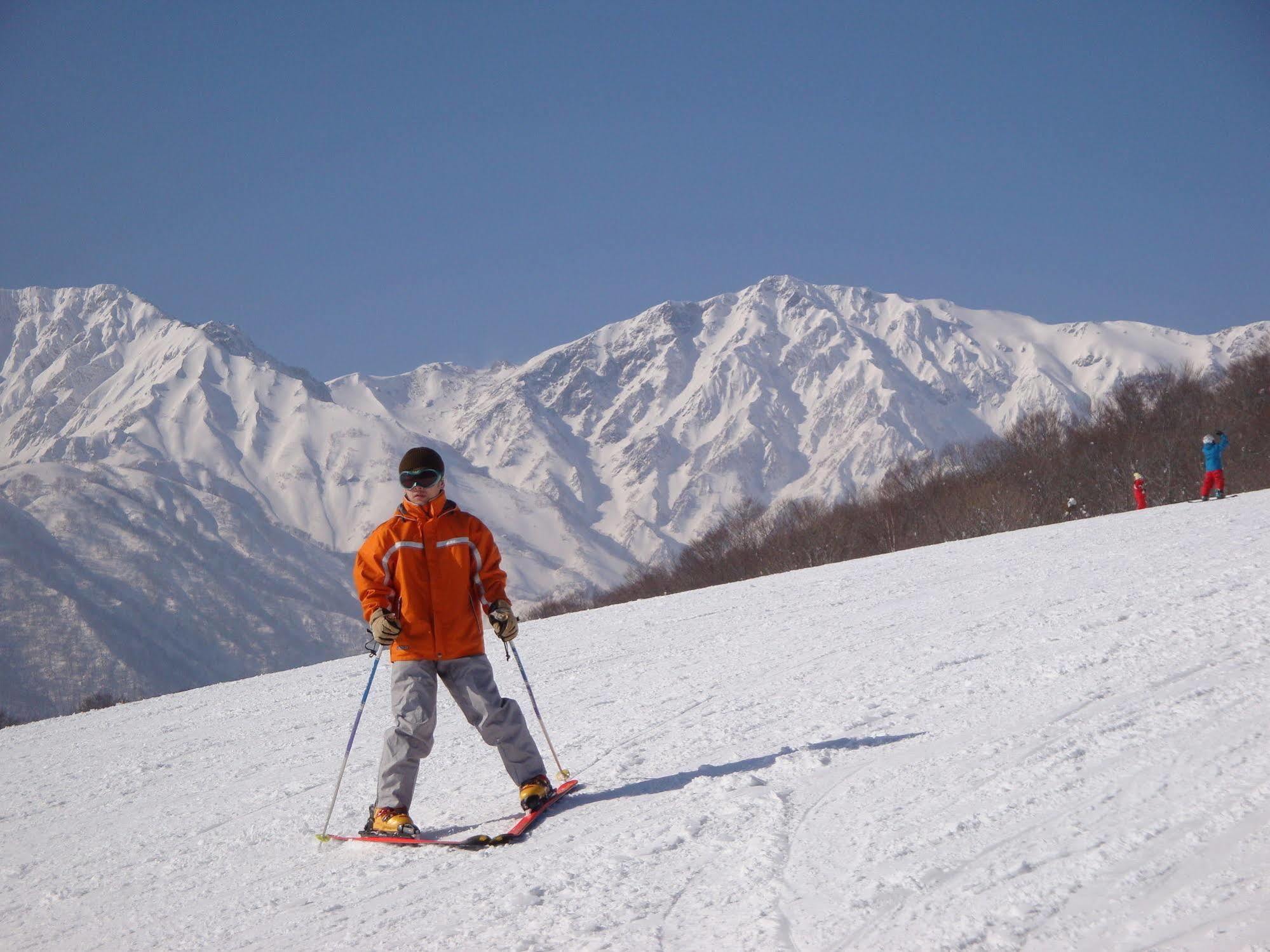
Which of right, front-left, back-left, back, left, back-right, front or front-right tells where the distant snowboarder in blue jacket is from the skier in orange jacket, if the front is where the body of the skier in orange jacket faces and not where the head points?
back-left

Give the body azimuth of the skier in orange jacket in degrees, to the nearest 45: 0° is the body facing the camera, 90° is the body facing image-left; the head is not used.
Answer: approximately 0°
